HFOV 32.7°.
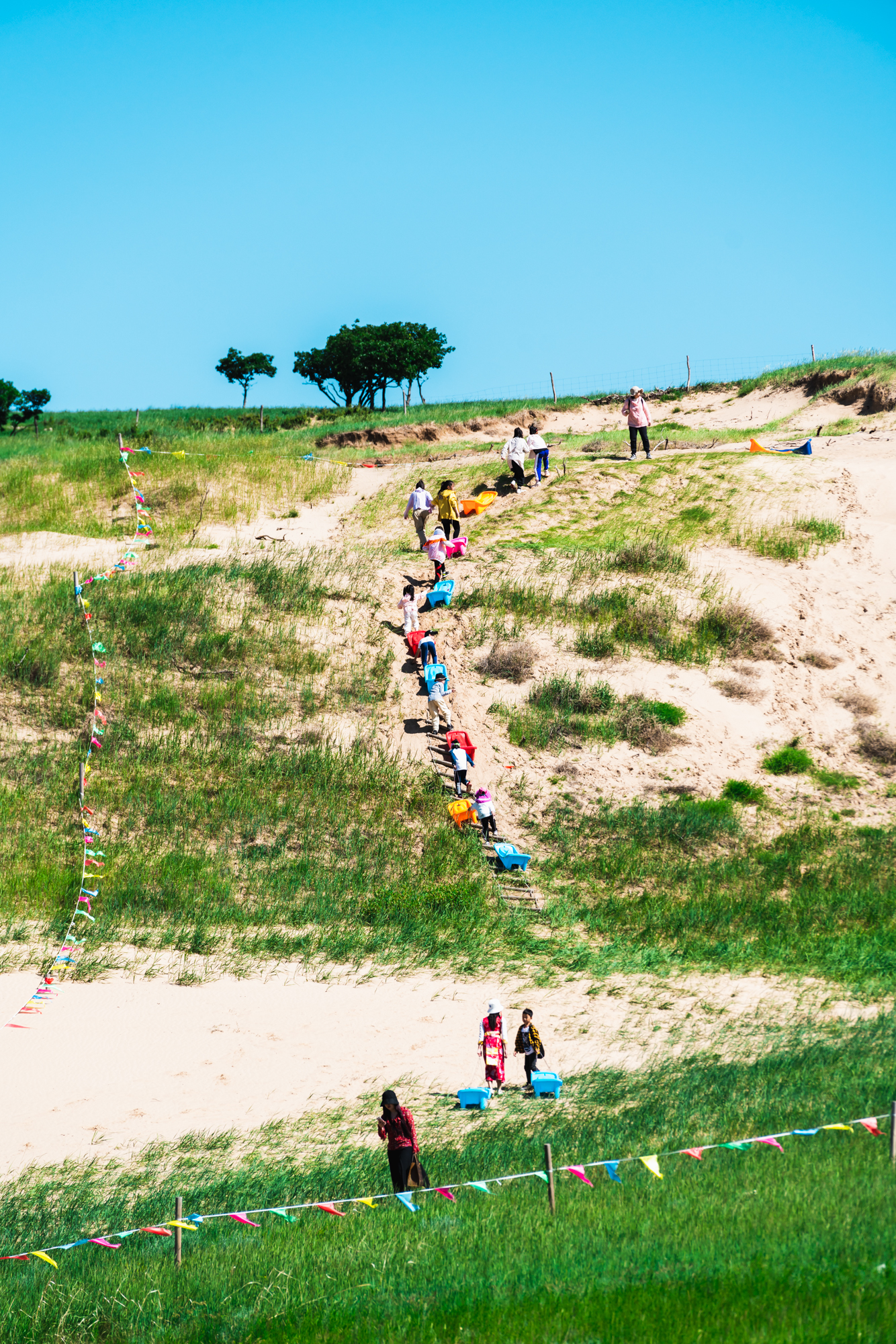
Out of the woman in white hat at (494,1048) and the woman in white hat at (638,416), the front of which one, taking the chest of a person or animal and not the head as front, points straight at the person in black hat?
the woman in white hat at (638,416)

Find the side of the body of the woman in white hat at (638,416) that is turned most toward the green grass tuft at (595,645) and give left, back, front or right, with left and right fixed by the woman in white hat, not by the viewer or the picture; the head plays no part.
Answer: front

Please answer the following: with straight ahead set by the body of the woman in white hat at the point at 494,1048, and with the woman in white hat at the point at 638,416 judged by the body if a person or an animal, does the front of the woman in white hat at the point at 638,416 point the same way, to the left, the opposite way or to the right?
the opposite way

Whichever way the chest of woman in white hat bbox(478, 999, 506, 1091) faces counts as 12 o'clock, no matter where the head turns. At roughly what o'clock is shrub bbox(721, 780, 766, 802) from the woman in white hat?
The shrub is roughly at 1 o'clock from the woman in white hat.

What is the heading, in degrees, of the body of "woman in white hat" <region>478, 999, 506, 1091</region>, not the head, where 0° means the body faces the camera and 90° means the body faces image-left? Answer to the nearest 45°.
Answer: approximately 180°

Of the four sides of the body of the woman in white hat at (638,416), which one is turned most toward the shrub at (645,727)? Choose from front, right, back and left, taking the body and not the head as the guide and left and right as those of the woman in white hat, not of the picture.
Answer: front

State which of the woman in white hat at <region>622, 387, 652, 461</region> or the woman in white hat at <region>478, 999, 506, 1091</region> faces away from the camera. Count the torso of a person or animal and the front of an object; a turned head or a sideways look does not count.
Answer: the woman in white hat at <region>478, 999, 506, 1091</region>

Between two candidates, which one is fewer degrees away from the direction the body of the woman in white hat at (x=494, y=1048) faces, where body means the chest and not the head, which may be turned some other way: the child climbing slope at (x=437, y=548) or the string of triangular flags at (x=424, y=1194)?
the child climbing slope

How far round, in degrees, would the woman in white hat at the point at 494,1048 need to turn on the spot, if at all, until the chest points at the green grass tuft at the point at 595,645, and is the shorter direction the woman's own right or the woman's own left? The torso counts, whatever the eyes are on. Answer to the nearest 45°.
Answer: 0° — they already face it

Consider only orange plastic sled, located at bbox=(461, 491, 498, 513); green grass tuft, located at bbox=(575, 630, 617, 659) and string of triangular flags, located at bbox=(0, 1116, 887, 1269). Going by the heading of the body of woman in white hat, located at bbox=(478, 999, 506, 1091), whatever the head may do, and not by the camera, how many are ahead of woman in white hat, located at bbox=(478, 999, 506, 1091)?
2

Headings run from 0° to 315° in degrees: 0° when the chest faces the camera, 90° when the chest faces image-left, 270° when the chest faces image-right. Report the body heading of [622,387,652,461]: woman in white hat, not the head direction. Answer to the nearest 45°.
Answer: approximately 0°

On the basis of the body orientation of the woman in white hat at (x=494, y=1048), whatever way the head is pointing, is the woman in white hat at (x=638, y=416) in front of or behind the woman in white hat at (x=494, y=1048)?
in front

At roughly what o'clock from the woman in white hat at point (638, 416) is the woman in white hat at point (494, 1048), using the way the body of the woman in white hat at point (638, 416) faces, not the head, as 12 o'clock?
the woman in white hat at point (494, 1048) is roughly at 12 o'clock from the woman in white hat at point (638, 416).

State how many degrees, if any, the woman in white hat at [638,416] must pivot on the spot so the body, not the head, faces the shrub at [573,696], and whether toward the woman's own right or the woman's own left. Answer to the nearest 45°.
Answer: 0° — they already face it

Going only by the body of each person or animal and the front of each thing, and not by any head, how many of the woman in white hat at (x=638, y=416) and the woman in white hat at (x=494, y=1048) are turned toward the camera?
1
